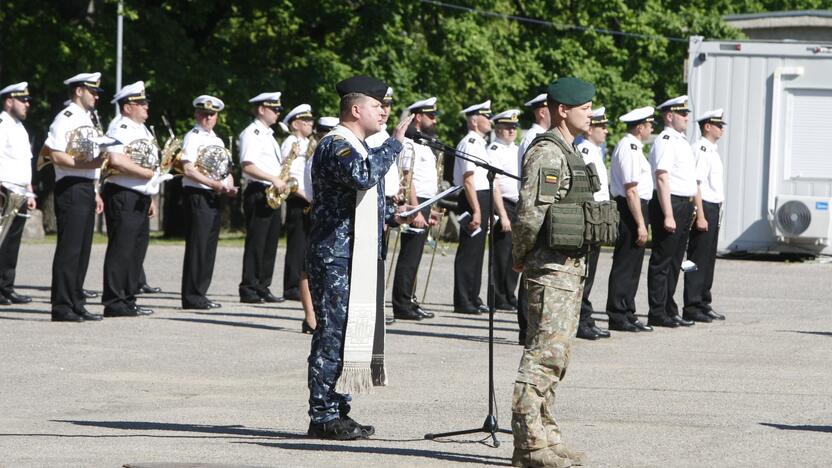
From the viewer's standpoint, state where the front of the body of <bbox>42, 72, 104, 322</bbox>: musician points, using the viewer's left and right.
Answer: facing to the right of the viewer

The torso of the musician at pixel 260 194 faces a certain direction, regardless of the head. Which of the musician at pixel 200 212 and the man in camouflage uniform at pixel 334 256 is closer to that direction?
the man in camouflage uniform

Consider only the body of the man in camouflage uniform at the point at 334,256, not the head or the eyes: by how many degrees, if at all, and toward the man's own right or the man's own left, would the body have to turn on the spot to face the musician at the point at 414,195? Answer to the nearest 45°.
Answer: approximately 90° to the man's own left

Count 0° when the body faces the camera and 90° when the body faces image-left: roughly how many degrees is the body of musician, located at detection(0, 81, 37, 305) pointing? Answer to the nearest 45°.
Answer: approximately 270°

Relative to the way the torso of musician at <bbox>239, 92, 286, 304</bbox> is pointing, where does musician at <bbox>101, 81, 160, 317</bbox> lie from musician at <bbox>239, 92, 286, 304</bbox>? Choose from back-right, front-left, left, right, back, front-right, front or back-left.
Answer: back-right

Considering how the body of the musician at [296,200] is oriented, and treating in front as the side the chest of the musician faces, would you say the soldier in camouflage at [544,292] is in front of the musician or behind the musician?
in front

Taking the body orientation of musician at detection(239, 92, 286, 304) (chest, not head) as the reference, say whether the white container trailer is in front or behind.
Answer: in front

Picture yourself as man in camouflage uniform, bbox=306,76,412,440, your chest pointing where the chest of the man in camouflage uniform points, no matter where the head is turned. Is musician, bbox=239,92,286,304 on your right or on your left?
on your left

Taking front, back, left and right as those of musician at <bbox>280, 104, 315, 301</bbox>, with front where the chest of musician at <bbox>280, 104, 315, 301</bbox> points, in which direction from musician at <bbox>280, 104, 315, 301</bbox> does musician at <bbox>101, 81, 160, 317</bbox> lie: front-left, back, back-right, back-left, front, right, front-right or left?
right
